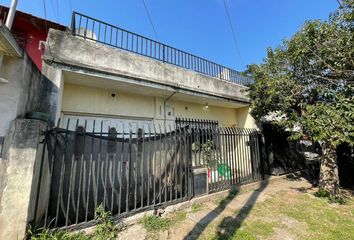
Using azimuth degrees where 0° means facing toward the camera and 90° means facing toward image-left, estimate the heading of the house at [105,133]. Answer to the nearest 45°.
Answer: approximately 315°

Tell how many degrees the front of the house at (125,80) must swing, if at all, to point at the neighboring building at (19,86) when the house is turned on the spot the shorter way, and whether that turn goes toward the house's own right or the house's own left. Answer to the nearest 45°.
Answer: approximately 90° to the house's own right
